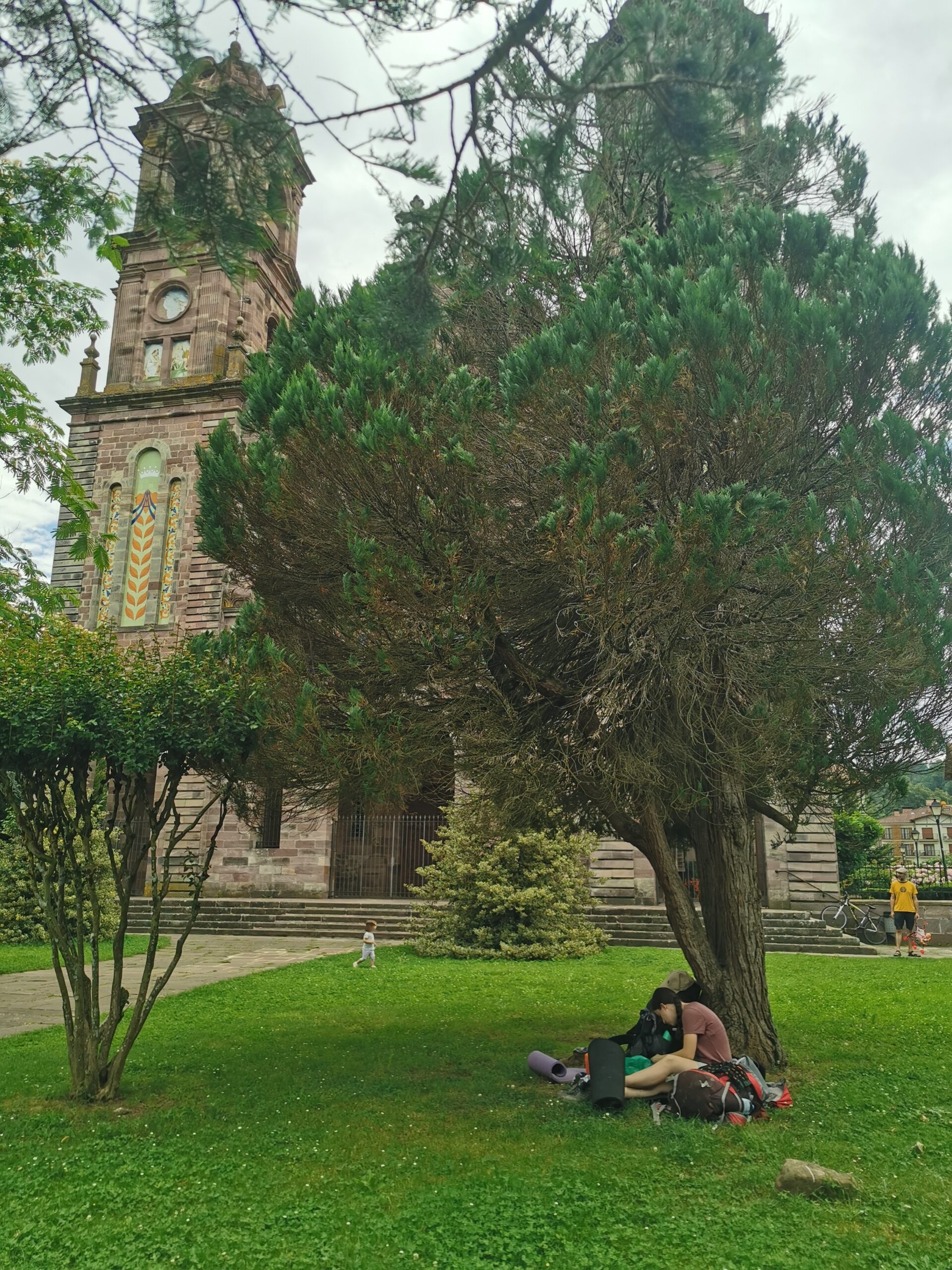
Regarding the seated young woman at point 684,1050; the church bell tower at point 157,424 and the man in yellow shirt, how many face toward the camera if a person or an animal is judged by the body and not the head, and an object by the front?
2

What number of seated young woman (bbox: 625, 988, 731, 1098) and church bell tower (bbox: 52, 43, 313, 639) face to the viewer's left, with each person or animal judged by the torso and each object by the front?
1

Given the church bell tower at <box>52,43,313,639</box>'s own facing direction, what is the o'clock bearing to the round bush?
The round bush is roughly at 11 o'clock from the church bell tower.

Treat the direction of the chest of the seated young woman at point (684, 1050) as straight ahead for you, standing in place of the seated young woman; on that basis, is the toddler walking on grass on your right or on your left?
on your right

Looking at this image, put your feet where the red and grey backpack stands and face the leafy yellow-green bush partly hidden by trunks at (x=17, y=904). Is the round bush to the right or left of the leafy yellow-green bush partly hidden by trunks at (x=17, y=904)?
right

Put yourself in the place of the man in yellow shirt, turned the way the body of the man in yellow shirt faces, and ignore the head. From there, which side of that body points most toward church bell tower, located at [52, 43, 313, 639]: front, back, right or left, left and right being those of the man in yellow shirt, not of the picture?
right

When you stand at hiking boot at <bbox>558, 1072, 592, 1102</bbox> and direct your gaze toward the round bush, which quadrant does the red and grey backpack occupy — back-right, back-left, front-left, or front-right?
back-right

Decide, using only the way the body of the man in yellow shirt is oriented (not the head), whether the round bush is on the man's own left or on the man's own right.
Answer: on the man's own right

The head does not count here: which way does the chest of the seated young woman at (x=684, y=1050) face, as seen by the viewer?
to the viewer's left

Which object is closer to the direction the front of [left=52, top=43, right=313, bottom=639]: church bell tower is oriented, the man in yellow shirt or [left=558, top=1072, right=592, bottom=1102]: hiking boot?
the hiking boot

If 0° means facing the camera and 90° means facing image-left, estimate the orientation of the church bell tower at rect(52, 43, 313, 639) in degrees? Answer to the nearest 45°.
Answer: approximately 0°

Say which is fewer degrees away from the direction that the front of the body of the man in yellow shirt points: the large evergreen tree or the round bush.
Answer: the large evergreen tree
